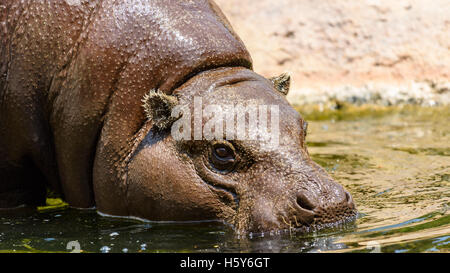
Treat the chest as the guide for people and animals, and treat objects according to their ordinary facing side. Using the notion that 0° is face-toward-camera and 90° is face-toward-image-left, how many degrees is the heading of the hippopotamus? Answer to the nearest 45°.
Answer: approximately 315°
